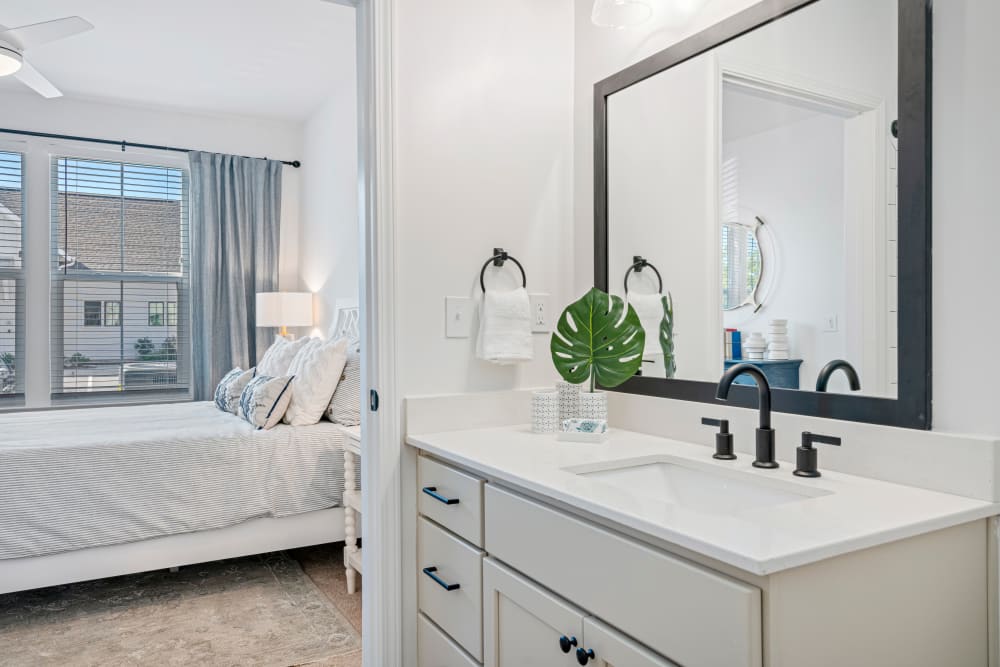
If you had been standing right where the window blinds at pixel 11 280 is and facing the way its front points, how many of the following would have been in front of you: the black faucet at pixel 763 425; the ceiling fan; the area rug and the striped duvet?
4

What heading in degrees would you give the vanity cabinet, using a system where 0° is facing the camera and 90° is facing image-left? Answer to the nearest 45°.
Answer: approximately 45°

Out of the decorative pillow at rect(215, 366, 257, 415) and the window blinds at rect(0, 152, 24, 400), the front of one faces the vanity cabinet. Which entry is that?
the window blinds

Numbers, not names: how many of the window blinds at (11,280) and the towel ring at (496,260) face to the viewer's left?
0

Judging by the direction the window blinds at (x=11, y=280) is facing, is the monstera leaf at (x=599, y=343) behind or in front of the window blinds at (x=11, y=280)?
in front

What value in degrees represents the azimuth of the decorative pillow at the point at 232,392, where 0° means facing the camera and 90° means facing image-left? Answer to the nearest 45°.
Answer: approximately 90°

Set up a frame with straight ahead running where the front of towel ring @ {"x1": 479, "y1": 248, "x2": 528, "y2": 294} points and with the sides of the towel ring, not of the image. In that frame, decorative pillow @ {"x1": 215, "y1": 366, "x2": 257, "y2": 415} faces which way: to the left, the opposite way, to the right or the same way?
to the right

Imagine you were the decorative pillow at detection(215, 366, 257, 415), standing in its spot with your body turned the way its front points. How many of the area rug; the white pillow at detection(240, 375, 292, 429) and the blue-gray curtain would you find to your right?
1

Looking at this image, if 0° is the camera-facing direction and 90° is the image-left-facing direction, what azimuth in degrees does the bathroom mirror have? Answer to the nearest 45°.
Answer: approximately 45°

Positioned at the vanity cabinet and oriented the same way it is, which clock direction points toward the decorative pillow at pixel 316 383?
The decorative pillow is roughly at 3 o'clock from the vanity cabinet.

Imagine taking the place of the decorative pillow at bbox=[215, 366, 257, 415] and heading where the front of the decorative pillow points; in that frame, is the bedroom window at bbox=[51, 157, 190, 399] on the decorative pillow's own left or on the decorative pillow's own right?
on the decorative pillow's own right

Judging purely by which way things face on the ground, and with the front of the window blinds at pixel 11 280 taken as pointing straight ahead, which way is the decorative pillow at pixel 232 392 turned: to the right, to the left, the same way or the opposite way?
to the right

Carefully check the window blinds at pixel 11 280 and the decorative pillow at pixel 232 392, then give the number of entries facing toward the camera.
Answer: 1

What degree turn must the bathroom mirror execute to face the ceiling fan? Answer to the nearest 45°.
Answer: approximately 45° to its right

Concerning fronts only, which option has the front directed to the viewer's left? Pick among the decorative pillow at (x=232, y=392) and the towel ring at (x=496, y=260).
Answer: the decorative pillow
